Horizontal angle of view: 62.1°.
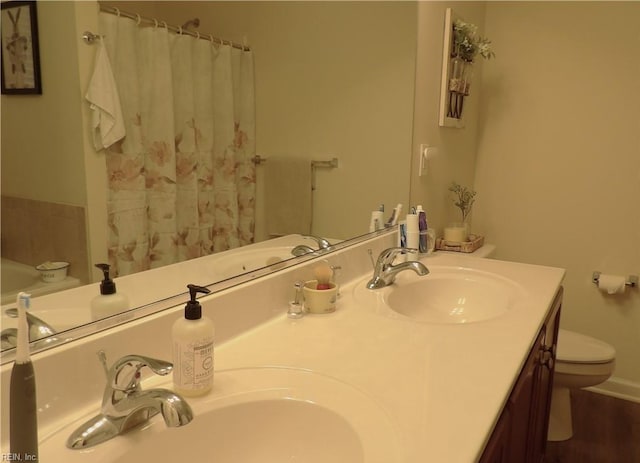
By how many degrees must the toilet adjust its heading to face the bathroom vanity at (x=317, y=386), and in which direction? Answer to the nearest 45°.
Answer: approximately 90° to its right

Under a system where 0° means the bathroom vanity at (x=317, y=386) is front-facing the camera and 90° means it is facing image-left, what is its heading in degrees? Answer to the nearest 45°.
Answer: approximately 315°

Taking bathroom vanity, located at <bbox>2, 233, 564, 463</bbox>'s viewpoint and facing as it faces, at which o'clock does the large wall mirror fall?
The large wall mirror is roughly at 7 o'clock from the bathroom vanity.

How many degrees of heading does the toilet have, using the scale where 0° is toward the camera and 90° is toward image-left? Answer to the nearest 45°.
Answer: approximately 270°

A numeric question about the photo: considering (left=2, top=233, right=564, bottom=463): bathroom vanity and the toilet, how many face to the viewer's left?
0

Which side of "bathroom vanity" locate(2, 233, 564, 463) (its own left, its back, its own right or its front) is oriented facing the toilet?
left
